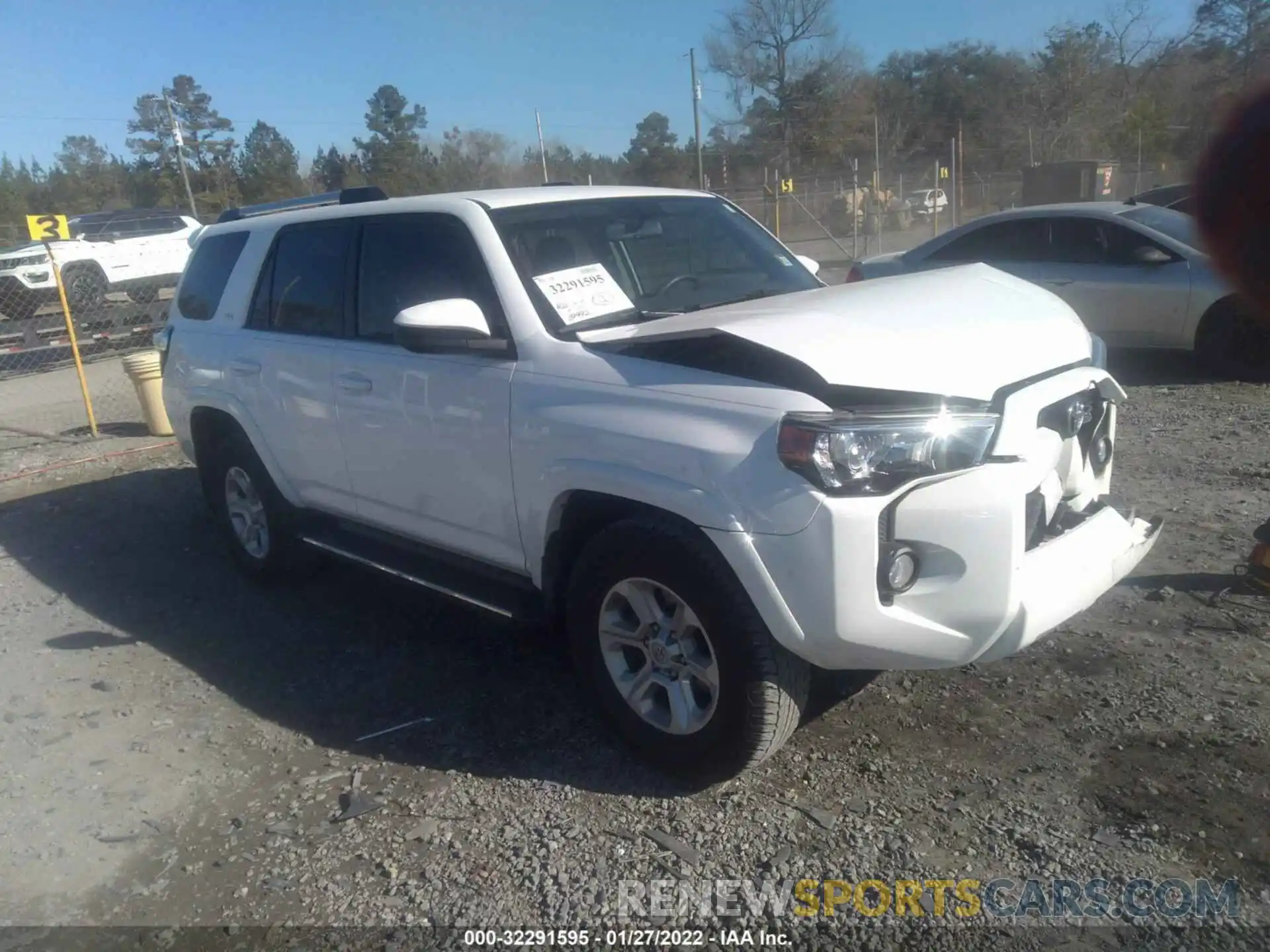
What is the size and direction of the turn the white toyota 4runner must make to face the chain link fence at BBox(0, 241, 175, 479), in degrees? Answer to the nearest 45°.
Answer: approximately 180°

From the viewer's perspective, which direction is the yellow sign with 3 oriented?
toward the camera

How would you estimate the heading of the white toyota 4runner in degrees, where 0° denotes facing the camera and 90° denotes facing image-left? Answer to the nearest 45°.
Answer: approximately 315°

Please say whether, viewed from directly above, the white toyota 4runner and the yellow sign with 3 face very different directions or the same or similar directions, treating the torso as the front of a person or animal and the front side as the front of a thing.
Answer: same or similar directions

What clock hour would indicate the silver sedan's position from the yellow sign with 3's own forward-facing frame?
The silver sedan is roughly at 10 o'clock from the yellow sign with 3.

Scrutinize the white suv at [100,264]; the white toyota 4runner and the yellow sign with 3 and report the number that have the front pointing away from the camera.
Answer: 0

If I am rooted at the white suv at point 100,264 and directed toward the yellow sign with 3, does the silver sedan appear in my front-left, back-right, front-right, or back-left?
front-left

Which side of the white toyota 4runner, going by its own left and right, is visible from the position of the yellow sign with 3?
back

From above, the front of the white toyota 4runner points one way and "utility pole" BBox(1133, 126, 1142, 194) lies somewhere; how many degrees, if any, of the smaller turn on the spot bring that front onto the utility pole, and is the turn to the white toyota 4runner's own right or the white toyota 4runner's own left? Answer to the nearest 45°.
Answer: approximately 90° to the white toyota 4runner's own left

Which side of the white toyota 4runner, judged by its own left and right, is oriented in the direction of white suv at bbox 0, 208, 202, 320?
back

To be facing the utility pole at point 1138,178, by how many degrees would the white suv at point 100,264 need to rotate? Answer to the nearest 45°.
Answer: approximately 135° to its left

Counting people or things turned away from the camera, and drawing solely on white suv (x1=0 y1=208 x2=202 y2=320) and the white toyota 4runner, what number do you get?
0

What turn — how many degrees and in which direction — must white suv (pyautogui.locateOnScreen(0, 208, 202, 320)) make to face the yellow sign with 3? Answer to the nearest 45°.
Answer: approximately 45° to its left
